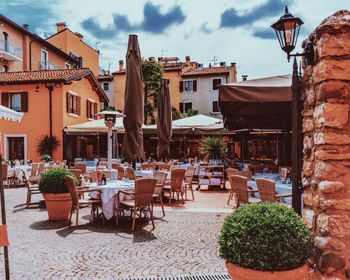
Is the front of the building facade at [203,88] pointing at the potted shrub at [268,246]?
yes

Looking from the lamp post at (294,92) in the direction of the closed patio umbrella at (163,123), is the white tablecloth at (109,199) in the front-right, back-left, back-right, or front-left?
front-left

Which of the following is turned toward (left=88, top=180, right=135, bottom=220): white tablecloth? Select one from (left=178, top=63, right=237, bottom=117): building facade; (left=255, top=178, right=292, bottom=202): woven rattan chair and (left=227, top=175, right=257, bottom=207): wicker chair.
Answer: the building facade

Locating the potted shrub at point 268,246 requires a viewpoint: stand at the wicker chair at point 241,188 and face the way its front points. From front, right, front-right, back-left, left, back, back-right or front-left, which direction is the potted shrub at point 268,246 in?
back-right

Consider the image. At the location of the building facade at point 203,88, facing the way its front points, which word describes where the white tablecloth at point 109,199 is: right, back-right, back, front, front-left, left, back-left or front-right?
front

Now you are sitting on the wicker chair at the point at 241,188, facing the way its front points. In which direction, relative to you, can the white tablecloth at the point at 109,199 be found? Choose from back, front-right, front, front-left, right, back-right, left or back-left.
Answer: back-left

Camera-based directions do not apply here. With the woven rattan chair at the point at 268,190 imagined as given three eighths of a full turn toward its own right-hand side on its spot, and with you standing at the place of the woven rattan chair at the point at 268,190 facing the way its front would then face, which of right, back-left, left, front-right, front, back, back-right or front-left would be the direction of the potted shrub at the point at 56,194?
right

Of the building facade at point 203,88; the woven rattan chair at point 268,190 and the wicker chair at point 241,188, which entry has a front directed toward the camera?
the building facade

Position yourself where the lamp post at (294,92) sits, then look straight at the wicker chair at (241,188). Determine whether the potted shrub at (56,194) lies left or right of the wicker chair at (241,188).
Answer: left

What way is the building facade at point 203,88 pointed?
toward the camera

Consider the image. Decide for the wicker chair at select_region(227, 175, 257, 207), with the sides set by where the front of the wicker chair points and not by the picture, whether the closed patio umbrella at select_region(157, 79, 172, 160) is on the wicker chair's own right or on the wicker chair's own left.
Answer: on the wicker chair's own left

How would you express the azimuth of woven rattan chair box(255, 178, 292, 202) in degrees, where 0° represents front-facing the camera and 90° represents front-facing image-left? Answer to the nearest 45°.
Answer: approximately 225°

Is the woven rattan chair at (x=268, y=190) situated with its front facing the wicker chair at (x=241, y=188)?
no
